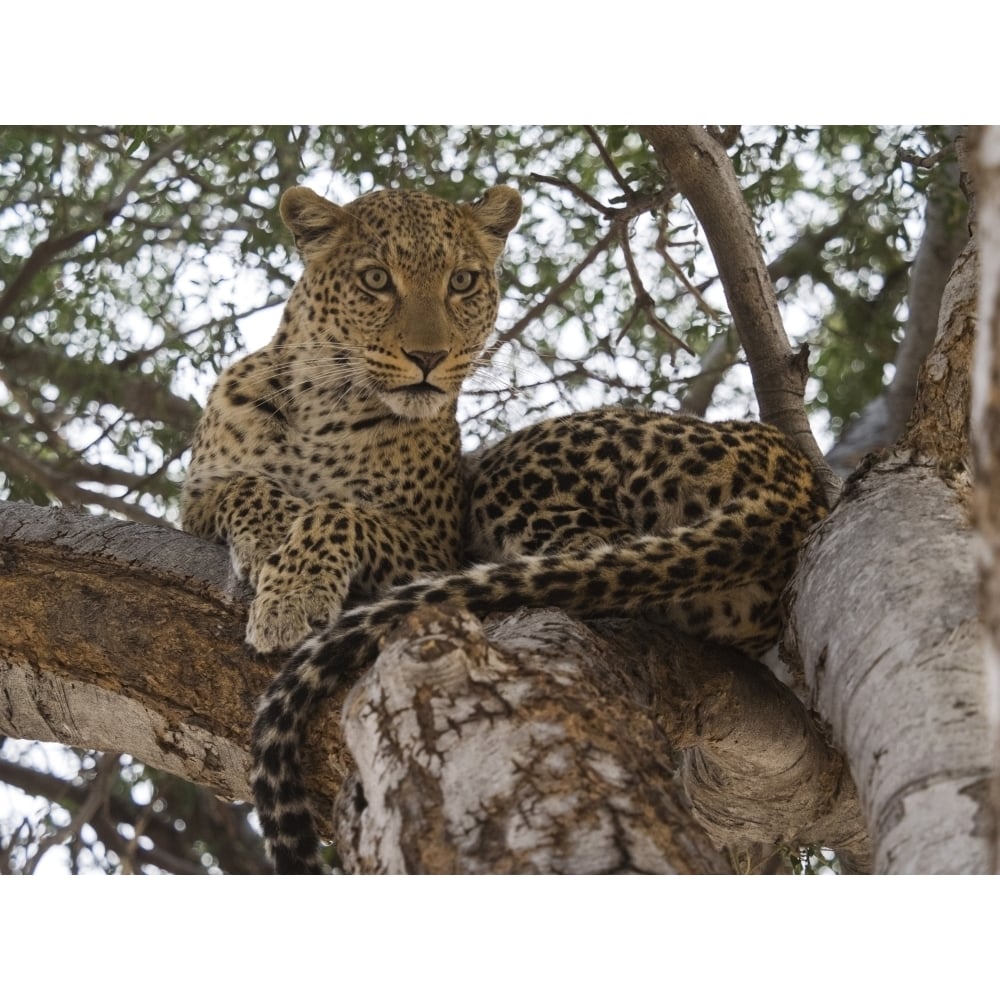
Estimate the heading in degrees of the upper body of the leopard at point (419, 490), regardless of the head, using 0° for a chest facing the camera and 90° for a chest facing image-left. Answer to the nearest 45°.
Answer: approximately 45°

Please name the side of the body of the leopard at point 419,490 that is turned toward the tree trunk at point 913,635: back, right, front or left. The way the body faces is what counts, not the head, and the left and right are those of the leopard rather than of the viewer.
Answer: left
